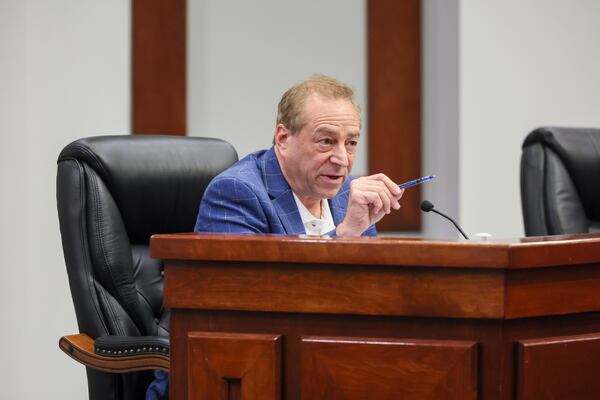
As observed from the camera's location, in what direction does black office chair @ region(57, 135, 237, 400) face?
facing the viewer and to the right of the viewer

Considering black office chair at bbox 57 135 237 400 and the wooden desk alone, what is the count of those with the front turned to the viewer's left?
0

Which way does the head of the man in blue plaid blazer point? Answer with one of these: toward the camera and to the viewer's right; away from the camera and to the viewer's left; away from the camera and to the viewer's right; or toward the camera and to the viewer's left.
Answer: toward the camera and to the viewer's right

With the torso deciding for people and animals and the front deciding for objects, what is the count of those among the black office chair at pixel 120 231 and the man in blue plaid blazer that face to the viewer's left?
0
